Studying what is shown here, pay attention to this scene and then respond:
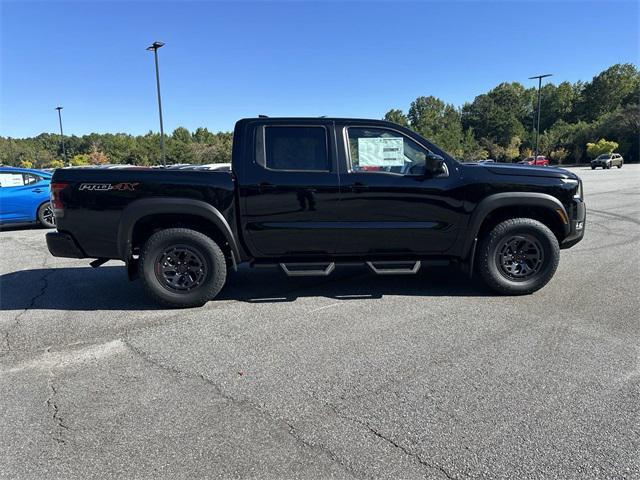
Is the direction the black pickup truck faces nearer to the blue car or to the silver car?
the silver car

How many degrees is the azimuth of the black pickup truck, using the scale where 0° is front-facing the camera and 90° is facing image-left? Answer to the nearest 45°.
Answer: approximately 270°

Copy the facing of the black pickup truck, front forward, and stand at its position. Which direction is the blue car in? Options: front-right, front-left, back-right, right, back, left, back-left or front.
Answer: back-left

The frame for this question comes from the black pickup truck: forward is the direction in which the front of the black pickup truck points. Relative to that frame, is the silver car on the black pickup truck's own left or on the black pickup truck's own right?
on the black pickup truck's own left
